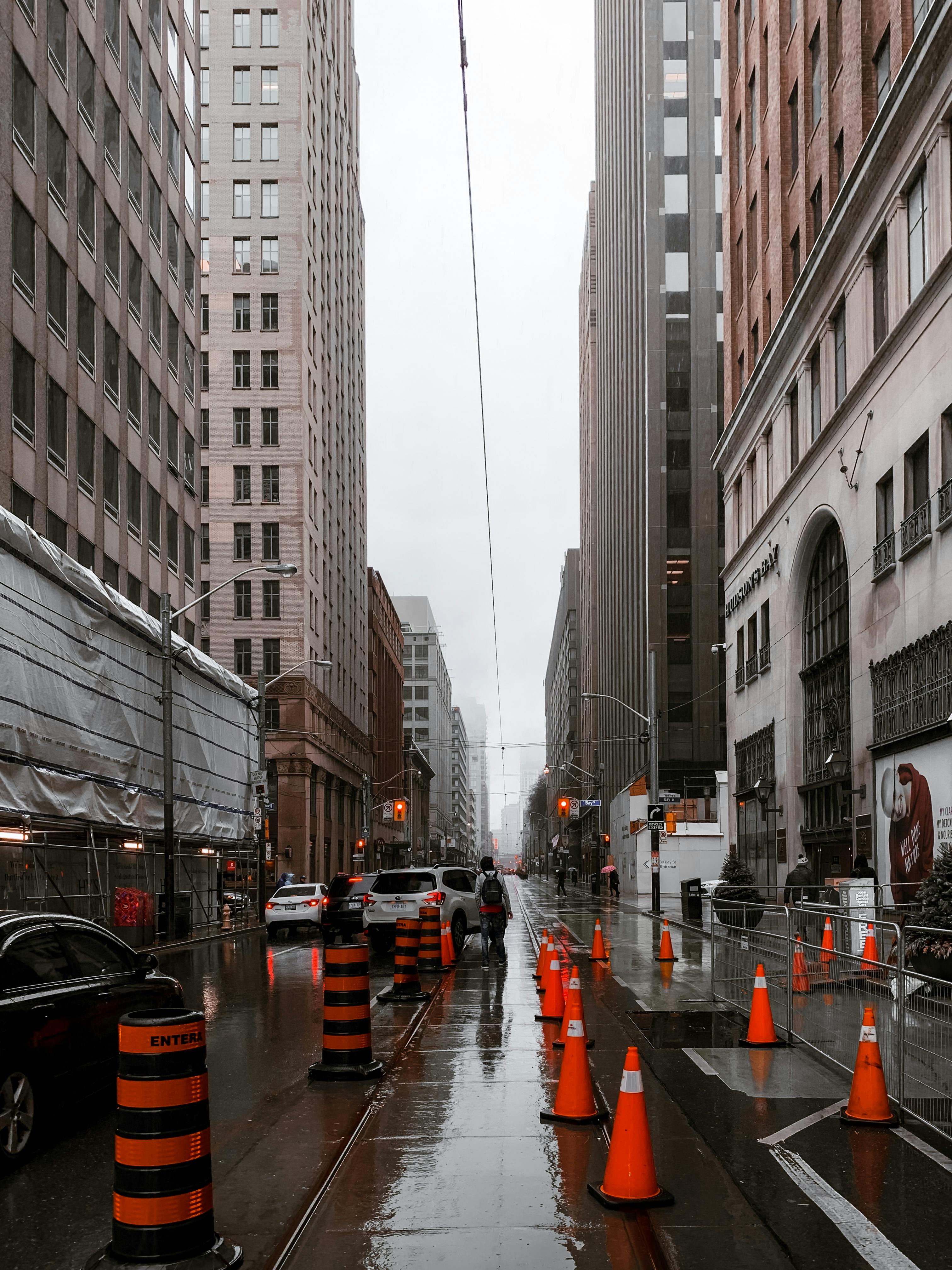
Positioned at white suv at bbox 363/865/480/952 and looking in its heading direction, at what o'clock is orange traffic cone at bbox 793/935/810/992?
The orange traffic cone is roughly at 4 o'clock from the white suv.

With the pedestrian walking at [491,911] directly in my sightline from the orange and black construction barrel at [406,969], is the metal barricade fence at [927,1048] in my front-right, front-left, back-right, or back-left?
back-right

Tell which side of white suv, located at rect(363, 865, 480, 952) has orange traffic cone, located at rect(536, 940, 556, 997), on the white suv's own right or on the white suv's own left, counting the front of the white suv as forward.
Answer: on the white suv's own right

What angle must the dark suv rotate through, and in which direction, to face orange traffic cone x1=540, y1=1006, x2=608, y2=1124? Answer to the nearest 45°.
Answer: approximately 180°

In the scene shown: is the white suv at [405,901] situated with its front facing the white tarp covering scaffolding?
no

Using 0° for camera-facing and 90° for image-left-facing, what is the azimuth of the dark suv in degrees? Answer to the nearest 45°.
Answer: approximately 180°

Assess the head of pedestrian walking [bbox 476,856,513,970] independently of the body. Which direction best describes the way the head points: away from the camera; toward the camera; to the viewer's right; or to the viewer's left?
away from the camera

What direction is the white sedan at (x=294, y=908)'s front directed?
away from the camera

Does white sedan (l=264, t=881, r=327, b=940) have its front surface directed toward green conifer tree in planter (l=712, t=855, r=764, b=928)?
no

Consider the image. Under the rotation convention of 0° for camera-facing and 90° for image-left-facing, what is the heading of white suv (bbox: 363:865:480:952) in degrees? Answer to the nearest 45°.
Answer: approximately 225°

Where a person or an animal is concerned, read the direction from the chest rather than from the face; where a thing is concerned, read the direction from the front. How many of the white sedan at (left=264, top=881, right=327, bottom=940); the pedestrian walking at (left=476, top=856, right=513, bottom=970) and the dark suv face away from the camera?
3

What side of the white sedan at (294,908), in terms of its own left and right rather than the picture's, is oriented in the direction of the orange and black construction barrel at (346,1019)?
back

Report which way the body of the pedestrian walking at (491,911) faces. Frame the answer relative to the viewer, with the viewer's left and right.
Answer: facing away from the viewer
